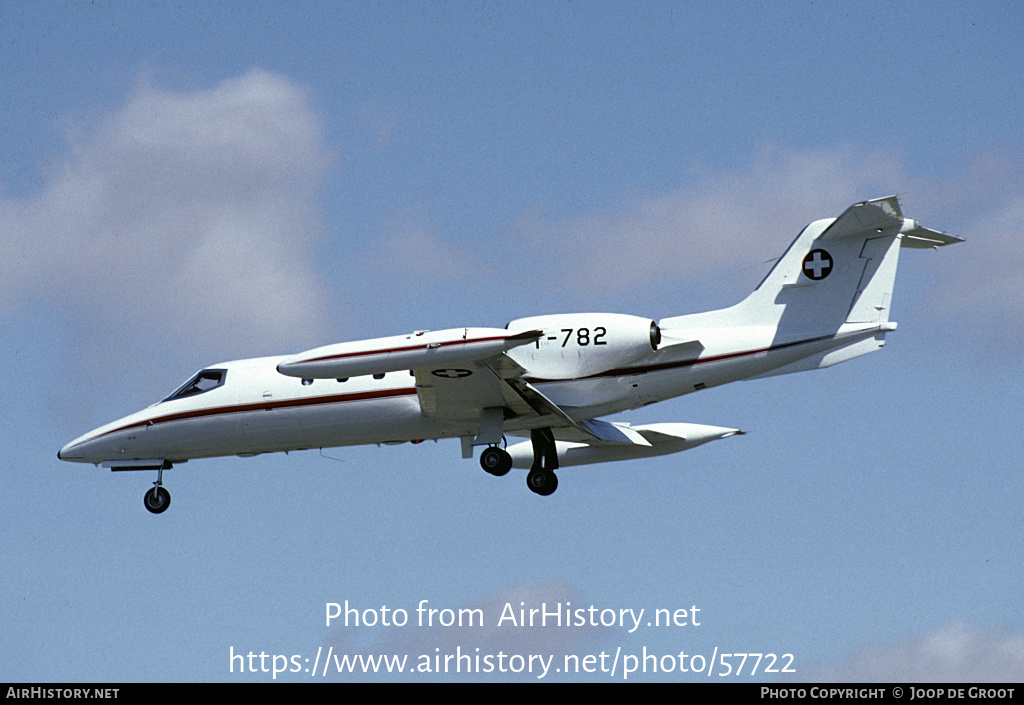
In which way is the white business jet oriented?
to the viewer's left
